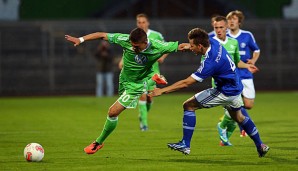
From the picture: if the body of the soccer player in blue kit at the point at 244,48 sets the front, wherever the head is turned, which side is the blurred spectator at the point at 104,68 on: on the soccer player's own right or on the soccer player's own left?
on the soccer player's own right

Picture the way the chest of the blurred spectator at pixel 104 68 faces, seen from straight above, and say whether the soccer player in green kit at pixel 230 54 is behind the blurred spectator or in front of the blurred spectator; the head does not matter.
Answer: in front

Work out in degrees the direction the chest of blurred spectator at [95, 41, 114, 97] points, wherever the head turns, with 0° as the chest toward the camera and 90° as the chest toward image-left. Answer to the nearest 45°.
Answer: approximately 0°

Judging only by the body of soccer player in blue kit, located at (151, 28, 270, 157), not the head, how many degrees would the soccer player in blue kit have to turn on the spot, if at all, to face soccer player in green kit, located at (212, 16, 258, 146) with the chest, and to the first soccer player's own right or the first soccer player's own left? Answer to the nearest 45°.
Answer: approximately 90° to the first soccer player's own right

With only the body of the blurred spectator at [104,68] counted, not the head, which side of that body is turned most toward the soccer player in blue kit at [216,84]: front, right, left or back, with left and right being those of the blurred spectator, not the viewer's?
front

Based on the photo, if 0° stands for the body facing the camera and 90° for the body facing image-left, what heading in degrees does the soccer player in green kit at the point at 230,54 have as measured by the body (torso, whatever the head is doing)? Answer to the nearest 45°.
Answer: approximately 45°

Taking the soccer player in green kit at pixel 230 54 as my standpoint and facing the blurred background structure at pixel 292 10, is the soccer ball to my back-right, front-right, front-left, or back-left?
back-left

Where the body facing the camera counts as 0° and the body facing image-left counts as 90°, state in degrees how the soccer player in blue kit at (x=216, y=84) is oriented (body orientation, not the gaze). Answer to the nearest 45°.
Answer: approximately 90°

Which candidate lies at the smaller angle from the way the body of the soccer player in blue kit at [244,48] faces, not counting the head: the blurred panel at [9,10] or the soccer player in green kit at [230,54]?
the soccer player in green kit

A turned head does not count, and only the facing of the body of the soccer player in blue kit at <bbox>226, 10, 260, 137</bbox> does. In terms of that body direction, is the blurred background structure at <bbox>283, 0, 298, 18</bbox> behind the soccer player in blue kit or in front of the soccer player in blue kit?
behind

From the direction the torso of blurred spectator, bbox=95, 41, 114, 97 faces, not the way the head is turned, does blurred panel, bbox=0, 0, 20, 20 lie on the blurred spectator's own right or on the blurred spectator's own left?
on the blurred spectator's own right

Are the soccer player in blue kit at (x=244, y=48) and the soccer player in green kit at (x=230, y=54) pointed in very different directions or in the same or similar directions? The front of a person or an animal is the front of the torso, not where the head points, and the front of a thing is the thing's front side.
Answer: same or similar directions

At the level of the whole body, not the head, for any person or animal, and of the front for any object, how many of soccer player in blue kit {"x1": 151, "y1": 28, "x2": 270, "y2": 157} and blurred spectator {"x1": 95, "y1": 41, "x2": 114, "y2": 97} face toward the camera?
1

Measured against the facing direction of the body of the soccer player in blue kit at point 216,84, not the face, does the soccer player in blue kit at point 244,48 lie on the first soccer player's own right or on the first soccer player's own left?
on the first soccer player's own right

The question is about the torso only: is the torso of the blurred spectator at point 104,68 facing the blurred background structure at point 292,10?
no

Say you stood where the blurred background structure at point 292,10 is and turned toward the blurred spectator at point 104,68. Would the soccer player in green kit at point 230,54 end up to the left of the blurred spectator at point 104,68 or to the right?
left

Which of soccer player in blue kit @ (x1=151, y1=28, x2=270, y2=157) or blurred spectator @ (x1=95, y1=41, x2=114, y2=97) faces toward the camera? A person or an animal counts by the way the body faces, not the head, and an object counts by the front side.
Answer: the blurred spectator

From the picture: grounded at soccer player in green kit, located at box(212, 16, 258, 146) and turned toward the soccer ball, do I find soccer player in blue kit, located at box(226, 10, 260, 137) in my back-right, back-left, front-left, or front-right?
back-right
